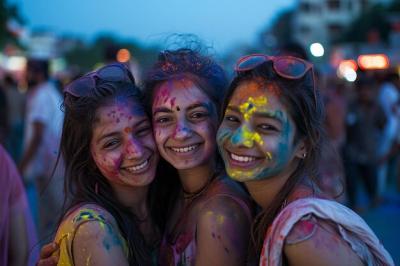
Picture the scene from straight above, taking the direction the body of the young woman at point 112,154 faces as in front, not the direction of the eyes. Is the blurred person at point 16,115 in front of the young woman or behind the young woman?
behind

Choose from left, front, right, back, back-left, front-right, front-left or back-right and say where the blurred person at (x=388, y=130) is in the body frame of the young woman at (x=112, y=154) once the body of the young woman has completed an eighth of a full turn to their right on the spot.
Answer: back-left

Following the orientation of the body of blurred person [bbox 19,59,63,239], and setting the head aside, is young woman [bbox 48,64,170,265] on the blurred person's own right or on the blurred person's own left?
on the blurred person's own left

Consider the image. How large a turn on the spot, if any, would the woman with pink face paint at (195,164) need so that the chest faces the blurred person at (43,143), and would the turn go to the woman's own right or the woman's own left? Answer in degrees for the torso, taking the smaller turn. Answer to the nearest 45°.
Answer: approximately 90° to the woman's own right

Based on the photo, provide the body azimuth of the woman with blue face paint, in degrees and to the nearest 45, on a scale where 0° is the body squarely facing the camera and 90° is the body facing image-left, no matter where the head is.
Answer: approximately 45°

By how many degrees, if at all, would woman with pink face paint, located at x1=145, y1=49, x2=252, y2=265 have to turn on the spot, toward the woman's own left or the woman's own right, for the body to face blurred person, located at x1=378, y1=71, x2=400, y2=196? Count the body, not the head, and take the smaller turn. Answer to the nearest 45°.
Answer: approximately 180°
